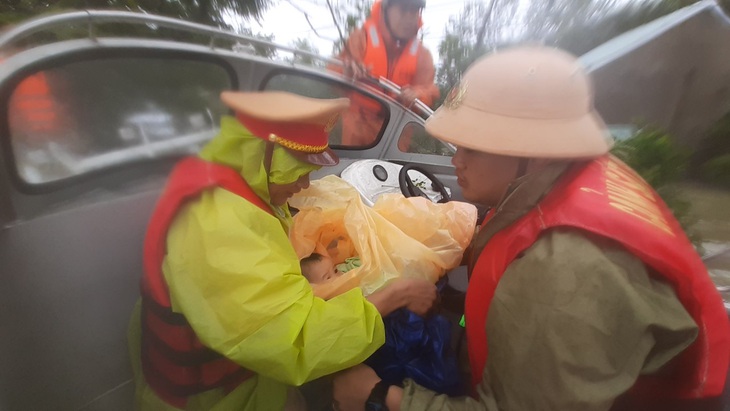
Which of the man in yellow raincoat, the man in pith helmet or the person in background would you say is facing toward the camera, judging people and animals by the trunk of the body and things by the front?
the person in background

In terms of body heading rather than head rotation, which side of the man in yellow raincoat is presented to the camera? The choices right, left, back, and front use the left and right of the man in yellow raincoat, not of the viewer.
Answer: right

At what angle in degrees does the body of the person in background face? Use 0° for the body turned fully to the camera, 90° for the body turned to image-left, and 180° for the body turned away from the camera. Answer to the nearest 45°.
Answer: approximately 0°

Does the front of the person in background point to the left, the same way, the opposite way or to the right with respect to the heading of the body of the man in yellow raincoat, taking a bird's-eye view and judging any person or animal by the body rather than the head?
to the right

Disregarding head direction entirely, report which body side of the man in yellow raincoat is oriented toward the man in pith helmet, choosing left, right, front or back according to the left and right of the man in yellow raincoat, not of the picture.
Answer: front

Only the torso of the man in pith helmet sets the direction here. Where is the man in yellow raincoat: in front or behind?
in front

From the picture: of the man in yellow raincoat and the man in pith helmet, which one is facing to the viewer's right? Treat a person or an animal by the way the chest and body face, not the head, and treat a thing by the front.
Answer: the man in yellow raincoat

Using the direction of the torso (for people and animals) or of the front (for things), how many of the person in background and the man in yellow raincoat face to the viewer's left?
0

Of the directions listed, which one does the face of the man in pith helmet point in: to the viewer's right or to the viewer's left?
to the viewer's left

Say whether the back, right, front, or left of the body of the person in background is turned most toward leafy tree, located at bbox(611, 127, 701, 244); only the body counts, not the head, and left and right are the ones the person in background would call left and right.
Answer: left

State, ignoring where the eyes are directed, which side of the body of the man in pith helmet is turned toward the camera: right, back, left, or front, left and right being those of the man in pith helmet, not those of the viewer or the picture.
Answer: left
